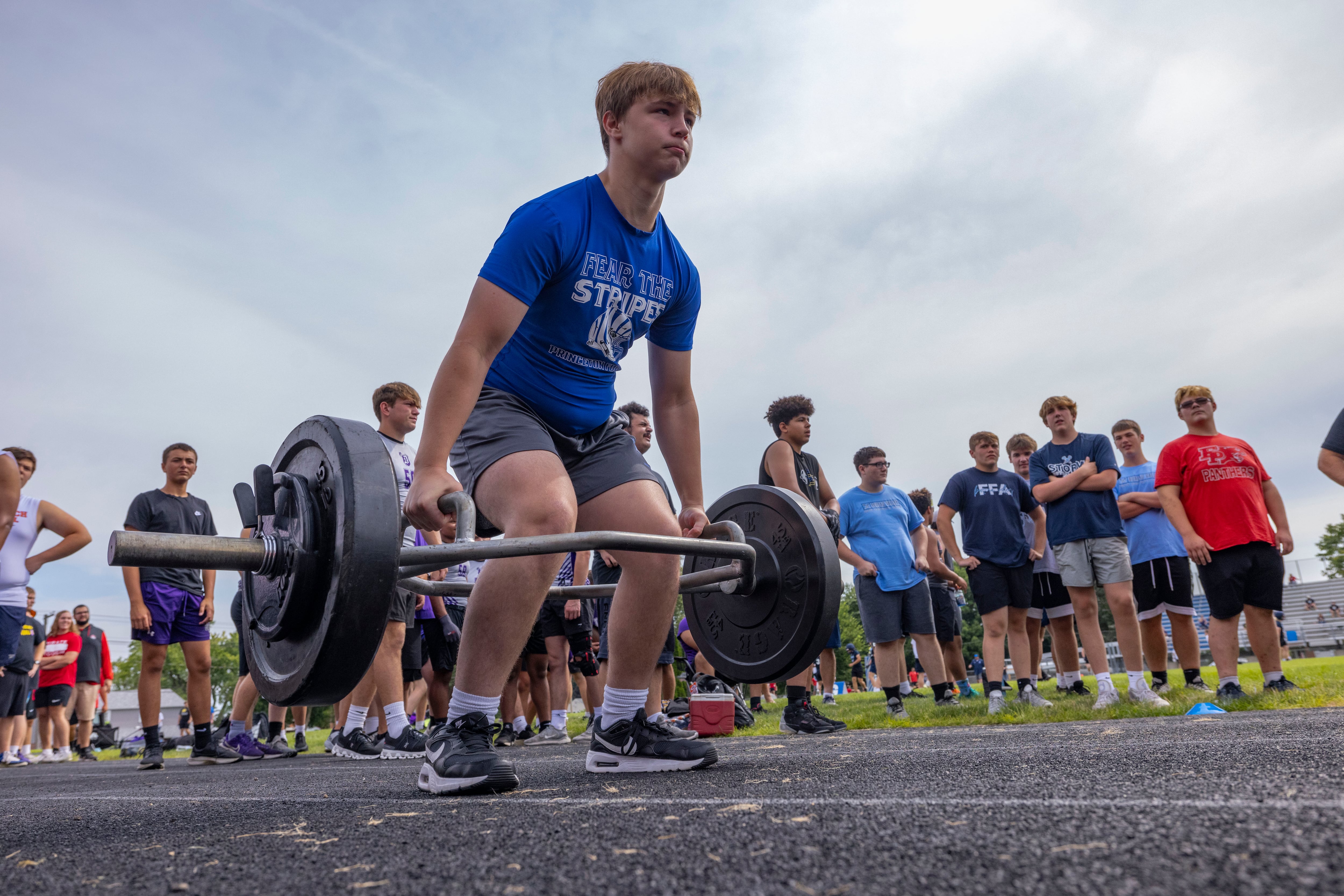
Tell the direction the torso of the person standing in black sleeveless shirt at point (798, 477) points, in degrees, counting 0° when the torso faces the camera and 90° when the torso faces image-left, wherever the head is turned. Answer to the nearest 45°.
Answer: approximately 315°

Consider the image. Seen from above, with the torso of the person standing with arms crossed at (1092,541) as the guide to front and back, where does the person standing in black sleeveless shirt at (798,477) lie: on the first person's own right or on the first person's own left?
on the first person's own right

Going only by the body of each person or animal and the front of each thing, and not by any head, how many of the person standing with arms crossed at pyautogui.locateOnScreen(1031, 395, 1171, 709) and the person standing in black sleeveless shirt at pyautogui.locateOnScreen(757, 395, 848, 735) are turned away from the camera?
0

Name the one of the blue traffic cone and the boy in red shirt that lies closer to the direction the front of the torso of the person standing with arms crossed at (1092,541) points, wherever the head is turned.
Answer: the blue traffic cone

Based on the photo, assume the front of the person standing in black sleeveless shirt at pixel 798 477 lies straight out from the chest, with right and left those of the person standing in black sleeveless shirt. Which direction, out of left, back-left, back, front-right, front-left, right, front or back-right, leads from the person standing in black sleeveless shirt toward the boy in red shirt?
front-left

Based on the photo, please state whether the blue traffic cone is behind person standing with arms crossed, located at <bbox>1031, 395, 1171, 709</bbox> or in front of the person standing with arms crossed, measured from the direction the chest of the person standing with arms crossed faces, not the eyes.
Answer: in front

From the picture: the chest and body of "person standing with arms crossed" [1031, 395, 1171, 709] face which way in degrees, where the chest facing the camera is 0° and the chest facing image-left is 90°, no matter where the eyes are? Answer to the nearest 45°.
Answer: approximately 0°
